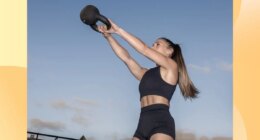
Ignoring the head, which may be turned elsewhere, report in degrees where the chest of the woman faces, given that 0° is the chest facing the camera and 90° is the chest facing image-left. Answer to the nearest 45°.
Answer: approximately 45°
